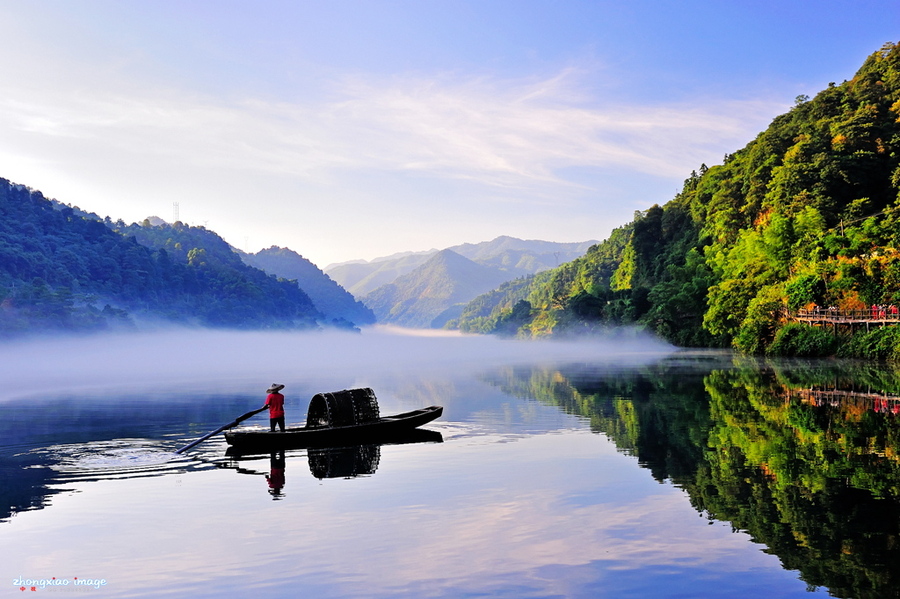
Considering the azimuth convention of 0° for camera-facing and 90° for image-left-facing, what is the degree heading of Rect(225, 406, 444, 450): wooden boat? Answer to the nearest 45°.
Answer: approximately 270°
